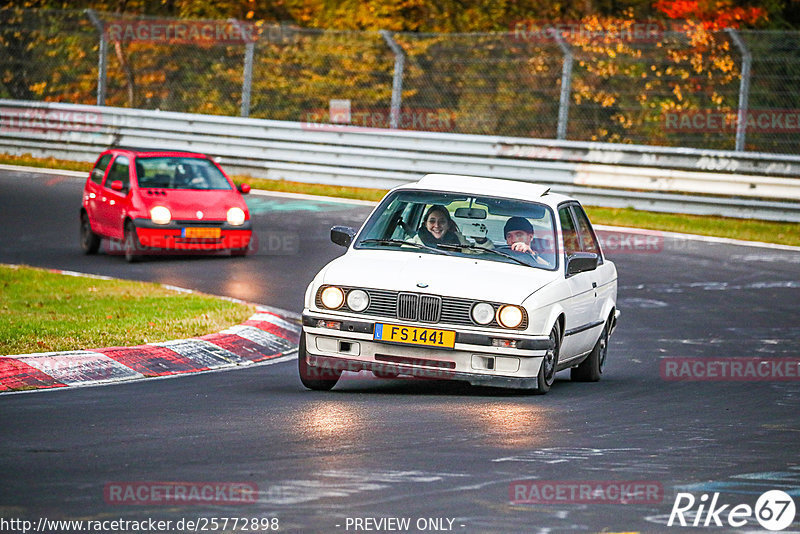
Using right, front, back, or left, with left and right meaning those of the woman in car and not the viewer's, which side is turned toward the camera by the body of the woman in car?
front

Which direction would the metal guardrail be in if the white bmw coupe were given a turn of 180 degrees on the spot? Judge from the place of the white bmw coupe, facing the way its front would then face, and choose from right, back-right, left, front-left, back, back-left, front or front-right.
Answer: front

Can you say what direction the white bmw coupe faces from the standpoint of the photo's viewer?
facing the viewer

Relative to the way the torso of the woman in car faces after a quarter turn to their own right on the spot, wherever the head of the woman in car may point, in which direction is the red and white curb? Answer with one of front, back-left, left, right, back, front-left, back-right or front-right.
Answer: front

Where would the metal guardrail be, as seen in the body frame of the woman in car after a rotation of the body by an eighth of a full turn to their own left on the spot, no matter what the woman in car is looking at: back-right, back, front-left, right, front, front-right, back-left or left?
back-left

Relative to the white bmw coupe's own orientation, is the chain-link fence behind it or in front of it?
behind

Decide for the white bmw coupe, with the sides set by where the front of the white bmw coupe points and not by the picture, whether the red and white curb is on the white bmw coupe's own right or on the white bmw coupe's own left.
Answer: on the white bmw coupe's own right
